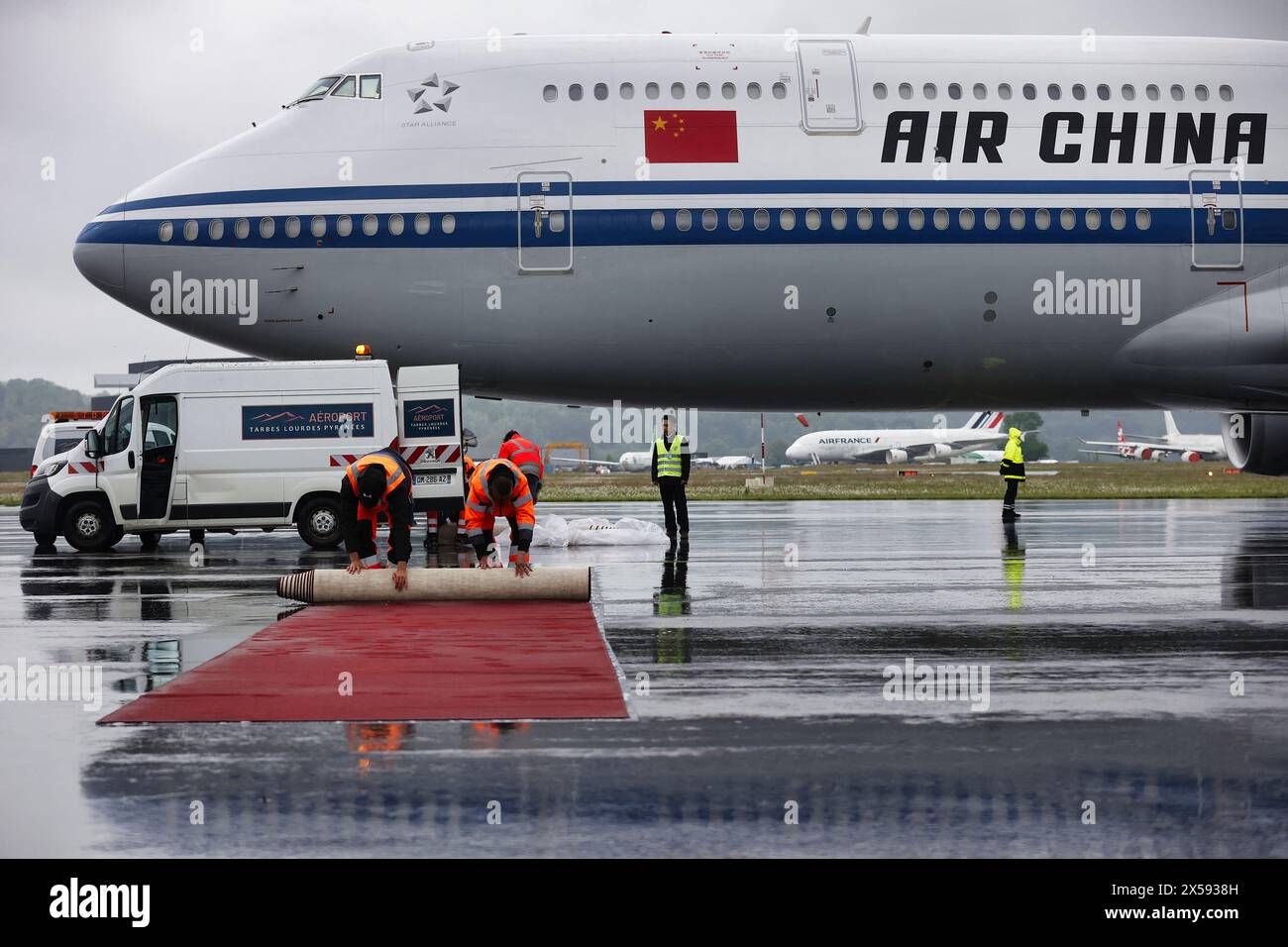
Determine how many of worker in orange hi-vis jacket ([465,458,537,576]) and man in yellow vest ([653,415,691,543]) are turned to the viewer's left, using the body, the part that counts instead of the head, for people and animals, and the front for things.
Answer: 0

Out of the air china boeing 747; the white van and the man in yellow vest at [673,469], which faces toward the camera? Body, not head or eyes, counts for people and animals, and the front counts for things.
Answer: the man in yellow vest

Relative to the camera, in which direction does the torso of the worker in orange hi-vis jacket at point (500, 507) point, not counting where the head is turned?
toward the camera

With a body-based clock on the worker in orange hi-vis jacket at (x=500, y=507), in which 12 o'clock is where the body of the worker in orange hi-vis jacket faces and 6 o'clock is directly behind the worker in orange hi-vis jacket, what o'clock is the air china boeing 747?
The air china boeing 747 is roughly at 7 o'clock from the worker in orange hi-vis jacket.

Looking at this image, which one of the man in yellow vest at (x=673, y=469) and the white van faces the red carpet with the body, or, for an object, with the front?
the man in yellow vest

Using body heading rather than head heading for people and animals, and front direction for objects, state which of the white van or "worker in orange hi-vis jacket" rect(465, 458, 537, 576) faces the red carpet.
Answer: the worker in orange hi-vis jacket

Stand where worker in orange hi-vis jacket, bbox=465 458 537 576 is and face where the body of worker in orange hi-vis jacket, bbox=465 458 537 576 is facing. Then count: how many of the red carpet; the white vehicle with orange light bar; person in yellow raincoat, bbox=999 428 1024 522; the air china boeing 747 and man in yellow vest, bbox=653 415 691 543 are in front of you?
1

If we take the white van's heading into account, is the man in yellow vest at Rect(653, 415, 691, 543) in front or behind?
behind

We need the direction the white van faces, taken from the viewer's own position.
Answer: facing to the left of the viewer

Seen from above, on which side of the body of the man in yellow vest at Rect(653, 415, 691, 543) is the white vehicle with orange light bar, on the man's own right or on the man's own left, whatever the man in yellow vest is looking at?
on the man's own right

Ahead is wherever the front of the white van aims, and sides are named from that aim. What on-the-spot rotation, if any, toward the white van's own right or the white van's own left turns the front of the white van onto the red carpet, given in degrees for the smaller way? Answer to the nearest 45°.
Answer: approximately 90° to the white van's own left

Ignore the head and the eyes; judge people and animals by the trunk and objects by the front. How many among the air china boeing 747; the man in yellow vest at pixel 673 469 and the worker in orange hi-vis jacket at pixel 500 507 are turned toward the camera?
2

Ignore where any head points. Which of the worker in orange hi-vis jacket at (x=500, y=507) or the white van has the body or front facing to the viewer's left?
the white van

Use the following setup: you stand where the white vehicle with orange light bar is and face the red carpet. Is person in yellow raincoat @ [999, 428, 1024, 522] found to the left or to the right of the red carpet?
left

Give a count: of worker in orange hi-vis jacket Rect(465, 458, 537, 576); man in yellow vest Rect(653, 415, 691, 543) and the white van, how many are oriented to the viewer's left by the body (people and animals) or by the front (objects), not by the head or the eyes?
1
